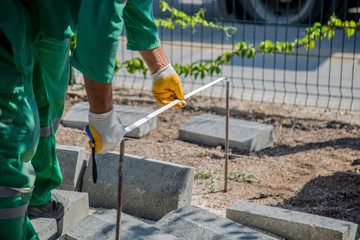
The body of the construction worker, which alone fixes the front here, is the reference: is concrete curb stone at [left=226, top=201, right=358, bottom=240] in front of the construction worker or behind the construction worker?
in front

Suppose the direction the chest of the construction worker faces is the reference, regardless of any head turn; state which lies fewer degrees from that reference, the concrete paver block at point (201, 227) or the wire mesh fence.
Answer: the concrete paver block

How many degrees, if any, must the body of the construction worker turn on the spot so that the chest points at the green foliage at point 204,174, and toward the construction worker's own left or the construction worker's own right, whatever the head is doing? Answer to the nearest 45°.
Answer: approximately 45° to the construction worker's own left

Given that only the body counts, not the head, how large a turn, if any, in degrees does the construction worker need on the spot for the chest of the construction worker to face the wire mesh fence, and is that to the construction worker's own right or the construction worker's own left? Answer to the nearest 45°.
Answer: approximately 45° to the construction worker's own left

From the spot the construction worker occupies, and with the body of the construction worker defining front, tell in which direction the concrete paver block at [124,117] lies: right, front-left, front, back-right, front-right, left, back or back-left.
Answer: left

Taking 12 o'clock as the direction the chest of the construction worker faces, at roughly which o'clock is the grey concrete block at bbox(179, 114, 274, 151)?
The grey concrete block is roughly at 10 o'clock from the construction worker.

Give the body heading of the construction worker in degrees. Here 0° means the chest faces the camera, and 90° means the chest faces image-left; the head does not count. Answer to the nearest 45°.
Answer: approximately 270°
